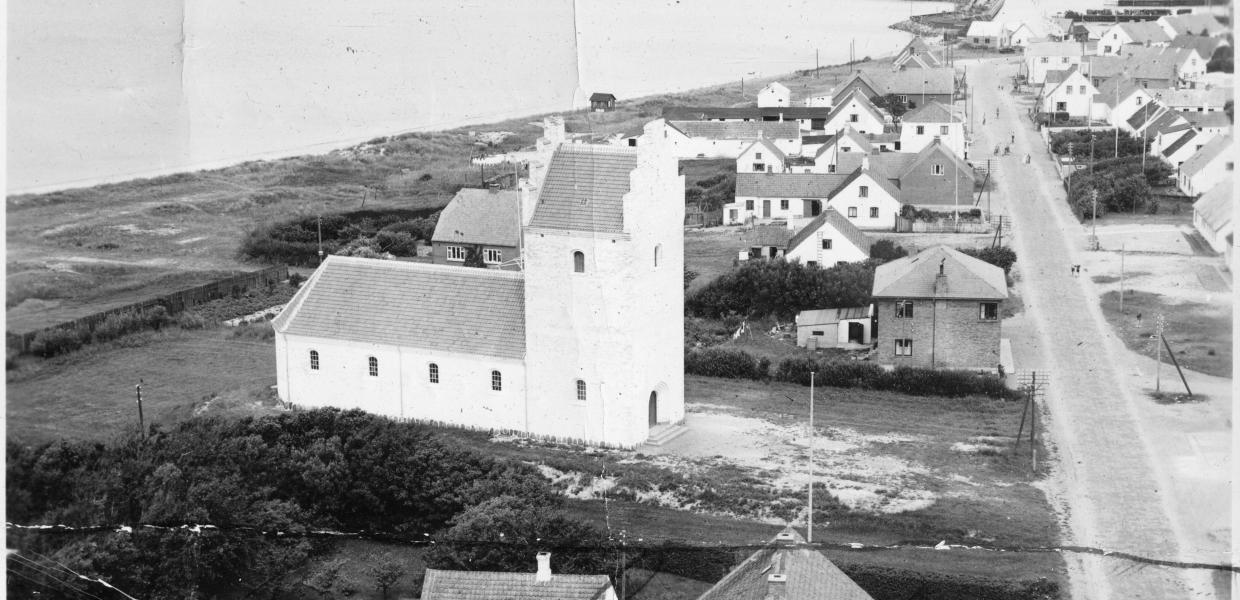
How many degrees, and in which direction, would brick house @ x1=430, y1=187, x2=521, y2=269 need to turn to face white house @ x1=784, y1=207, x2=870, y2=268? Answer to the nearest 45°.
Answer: approximately 90° to its left

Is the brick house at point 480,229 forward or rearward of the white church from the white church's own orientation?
rearward

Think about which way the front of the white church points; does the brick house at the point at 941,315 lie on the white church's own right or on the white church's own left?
on the white church's own left

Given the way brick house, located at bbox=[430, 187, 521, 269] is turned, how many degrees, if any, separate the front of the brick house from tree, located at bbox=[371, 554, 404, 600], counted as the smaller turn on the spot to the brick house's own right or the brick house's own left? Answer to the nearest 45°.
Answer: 0° — it already faces it

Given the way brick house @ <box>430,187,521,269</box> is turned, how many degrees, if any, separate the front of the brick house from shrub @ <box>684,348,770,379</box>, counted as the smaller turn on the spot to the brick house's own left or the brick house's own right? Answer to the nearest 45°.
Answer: approximately 45° to the brick house's own left

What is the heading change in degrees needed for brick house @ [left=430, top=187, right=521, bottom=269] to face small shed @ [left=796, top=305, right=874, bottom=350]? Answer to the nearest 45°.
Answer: approximately 45° to its left
